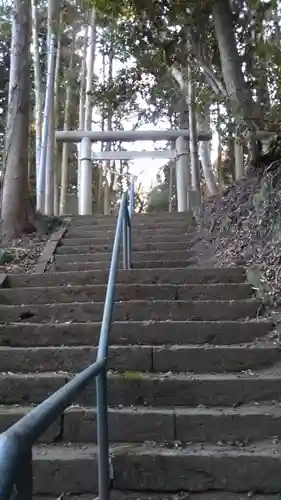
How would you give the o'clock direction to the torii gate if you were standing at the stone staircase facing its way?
The torii gate is roughly at 6 o'clock from the stone staircase.

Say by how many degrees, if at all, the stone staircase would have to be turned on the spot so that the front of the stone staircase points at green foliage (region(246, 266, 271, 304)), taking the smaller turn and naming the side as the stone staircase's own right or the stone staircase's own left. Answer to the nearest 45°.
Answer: approximately 135° to the stone staircase's own left
